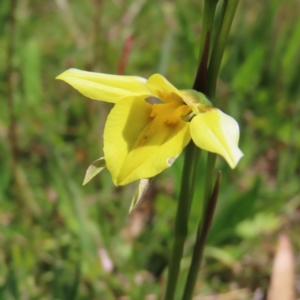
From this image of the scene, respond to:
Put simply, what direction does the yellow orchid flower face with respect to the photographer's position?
facing the viewer and to the left of the viewer
